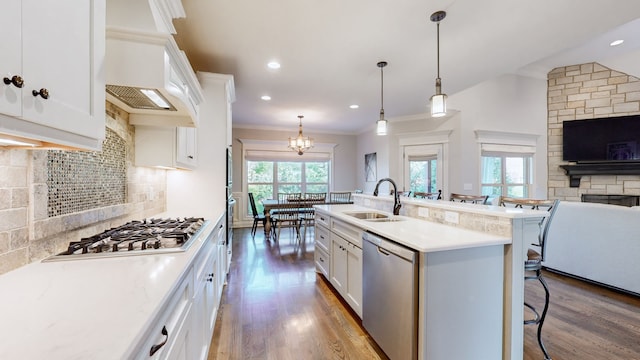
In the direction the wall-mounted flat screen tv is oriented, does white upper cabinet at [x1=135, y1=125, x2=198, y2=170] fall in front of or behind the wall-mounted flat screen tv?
in front

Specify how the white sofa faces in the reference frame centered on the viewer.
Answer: facing away from the viewer and to the right of the viewer

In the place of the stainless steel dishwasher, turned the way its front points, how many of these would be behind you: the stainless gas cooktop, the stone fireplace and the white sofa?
2

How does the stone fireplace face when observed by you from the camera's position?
facing the viewer and to the left of the viewer

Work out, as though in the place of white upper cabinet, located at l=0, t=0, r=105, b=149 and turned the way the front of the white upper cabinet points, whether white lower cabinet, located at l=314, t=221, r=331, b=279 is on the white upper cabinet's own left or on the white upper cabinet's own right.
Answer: on the white upper cabinet's own left

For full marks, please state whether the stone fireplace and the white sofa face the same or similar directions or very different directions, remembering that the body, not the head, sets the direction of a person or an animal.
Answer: very different directions

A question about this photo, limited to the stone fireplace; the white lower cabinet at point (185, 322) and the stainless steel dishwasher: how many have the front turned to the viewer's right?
1

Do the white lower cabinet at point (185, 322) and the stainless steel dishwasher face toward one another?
yes

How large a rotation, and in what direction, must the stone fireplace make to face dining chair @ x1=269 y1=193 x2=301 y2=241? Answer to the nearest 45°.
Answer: approximately 90° to its right

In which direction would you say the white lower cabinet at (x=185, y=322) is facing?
to the viewer's right

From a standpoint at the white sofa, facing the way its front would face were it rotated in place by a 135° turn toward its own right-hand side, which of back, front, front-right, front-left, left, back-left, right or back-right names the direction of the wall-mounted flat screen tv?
back

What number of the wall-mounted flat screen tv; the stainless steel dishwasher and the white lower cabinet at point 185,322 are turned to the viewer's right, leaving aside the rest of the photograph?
1

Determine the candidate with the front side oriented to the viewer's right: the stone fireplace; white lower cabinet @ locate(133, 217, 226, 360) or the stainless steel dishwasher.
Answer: the white lower cabinet

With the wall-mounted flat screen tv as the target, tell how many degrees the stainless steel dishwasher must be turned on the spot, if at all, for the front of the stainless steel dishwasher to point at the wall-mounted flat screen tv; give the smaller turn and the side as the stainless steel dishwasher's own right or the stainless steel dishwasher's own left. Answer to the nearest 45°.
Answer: approximately 180°

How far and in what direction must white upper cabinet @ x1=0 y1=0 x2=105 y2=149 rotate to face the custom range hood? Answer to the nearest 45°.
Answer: approximately 90° to its left
